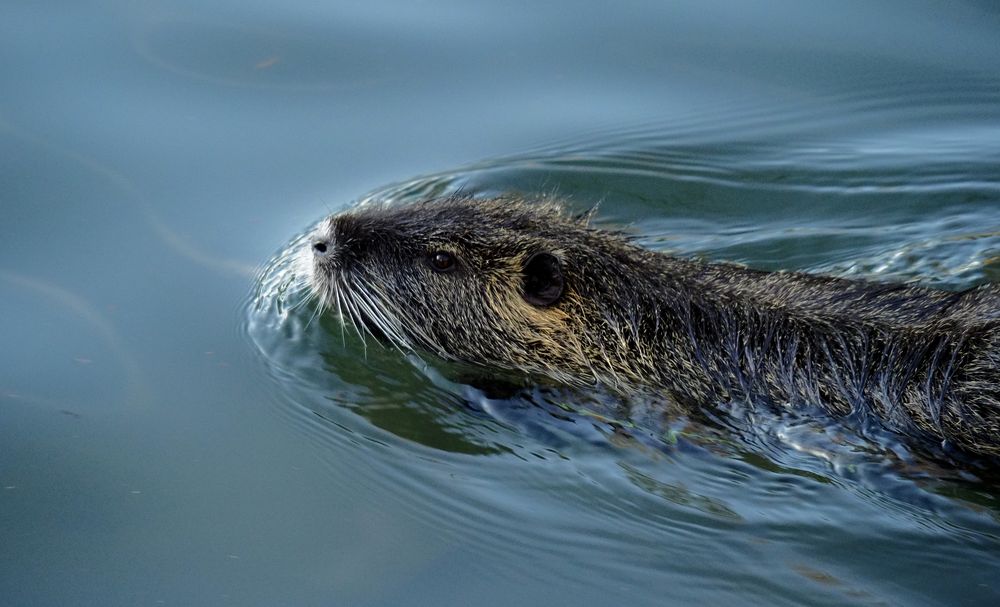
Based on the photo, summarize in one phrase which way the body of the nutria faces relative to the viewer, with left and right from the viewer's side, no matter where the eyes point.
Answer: facing to the left of the viewer
